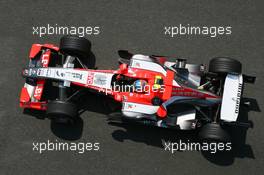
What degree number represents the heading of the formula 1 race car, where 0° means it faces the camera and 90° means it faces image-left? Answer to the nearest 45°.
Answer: approximately 90°
